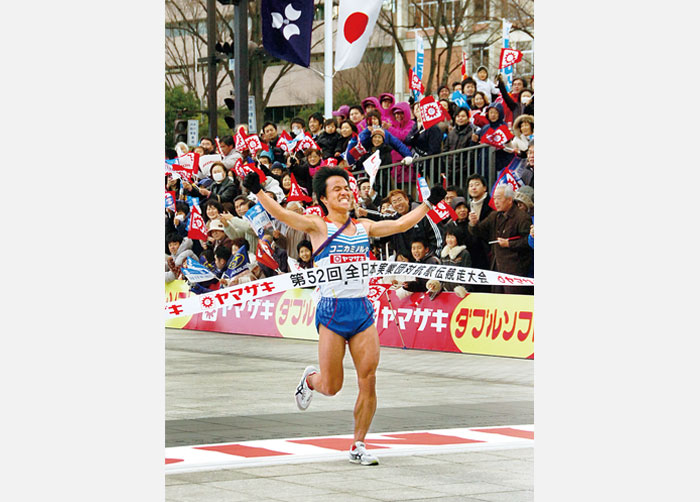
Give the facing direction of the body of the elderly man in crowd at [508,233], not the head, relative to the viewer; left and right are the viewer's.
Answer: facing the viewer and to the left of the viewer

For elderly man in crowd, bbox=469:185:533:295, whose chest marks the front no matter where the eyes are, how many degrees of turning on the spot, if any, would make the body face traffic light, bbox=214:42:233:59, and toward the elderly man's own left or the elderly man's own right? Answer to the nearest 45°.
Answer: approximately 90° to the elderly man's own right

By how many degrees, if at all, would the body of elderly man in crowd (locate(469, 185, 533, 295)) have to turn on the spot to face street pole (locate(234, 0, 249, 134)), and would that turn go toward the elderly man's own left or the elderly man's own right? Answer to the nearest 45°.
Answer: approximately 90° to the elderly man's own right

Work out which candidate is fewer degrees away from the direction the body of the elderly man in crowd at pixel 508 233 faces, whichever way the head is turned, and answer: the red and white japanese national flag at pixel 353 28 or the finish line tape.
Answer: the finish line tape

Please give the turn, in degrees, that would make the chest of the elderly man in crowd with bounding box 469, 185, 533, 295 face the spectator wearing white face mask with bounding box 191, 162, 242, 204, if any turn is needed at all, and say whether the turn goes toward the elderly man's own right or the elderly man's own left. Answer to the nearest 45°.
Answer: approximately 90° to the elderly man's own right

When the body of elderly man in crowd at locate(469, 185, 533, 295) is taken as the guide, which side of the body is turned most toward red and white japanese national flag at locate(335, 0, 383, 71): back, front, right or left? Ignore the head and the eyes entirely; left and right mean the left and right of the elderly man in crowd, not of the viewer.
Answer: right

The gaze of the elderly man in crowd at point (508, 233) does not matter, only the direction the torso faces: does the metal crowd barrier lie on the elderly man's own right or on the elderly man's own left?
on the elderly man's own right

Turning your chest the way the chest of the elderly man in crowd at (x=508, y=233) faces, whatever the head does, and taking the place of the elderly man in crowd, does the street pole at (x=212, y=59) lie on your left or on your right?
on your right

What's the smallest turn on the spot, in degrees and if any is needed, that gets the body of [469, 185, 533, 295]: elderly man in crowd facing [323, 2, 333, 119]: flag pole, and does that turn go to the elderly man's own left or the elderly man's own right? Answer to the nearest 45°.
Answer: approximately 90° to the elderly man's own right

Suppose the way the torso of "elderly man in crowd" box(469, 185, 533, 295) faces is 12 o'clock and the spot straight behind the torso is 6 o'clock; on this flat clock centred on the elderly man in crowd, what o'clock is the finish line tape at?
The finish line tape is roughly at 11 o'clock from the elderly man in crowd.
